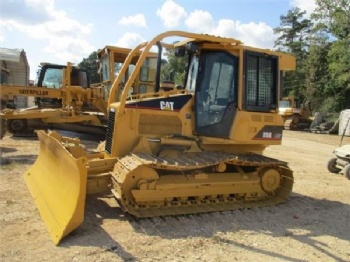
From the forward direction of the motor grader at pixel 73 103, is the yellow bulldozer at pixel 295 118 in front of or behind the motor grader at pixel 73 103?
behind

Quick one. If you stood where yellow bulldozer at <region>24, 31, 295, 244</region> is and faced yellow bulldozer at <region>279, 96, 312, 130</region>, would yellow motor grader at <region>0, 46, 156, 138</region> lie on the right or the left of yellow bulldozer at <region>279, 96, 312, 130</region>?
left

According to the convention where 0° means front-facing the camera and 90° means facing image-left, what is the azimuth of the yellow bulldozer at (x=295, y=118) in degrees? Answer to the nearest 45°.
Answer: approximately 45°

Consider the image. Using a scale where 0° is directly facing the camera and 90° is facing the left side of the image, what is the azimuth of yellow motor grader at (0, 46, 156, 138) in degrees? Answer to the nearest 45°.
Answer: approximately 90°

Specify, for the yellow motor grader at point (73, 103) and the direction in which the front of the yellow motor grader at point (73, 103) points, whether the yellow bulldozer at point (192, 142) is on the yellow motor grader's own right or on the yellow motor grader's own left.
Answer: on the yellow motor grader's own left
